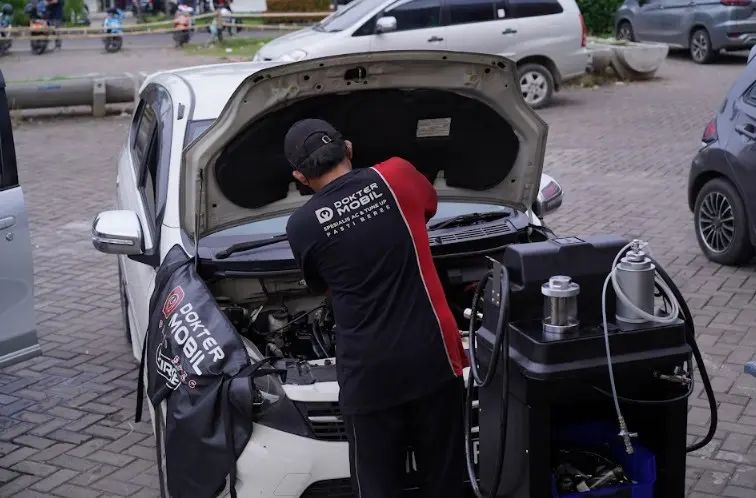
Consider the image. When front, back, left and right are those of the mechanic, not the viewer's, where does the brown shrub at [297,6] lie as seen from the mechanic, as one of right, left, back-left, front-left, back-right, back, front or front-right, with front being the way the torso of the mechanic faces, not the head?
front

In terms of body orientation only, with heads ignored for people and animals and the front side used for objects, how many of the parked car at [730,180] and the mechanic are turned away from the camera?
1

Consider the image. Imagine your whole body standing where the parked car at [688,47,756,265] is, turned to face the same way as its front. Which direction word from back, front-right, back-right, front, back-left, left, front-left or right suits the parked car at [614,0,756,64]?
back-left

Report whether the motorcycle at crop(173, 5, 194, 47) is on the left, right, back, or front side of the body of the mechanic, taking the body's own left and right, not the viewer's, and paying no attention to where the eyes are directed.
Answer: front

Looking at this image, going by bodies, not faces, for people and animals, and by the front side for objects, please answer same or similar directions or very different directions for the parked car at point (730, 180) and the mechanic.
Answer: very different directions

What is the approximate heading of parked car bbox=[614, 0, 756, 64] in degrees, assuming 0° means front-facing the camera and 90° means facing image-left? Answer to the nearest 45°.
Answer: approximately 135°

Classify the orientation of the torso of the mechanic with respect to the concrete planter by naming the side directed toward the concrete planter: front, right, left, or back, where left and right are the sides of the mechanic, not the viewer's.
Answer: front

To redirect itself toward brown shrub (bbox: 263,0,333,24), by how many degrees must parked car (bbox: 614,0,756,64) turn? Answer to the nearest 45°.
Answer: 0° — it already faces it

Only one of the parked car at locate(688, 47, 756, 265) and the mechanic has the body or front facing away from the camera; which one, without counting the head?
the mechanic

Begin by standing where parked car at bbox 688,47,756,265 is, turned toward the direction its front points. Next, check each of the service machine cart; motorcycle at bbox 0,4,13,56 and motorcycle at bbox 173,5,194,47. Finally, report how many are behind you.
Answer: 2

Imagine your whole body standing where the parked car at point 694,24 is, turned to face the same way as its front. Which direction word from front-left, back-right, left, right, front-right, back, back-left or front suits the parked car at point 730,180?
back-left

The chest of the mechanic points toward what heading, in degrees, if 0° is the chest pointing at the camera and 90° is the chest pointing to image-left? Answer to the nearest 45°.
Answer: approximately 180°

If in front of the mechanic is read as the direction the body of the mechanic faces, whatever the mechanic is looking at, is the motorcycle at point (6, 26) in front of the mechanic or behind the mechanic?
in front

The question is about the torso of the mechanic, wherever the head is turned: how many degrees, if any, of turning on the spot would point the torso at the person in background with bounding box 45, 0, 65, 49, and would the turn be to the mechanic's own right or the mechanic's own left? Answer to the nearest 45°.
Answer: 0° — they already face them
